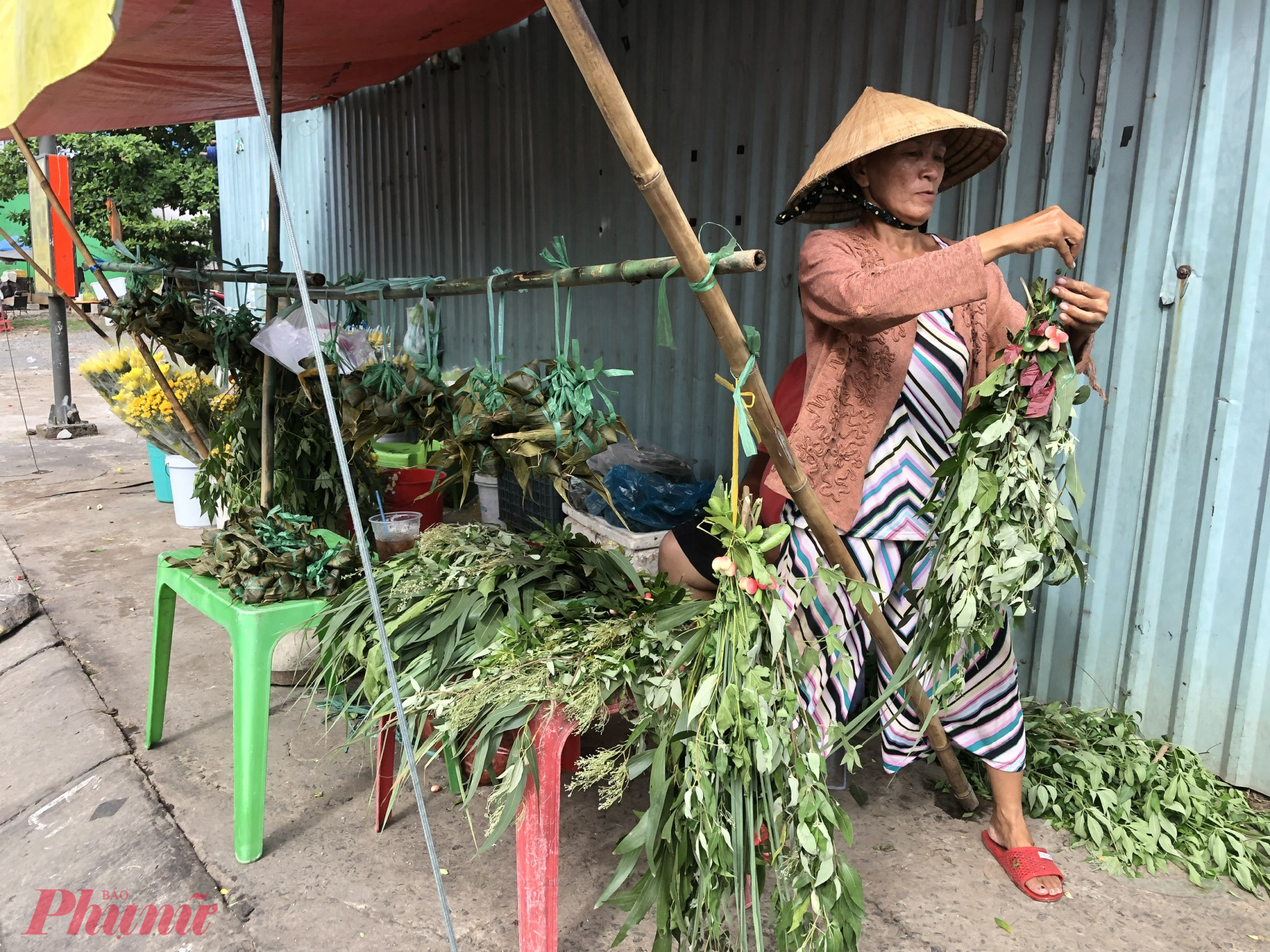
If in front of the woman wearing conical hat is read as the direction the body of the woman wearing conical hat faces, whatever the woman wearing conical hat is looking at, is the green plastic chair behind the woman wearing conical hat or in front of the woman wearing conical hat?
behind

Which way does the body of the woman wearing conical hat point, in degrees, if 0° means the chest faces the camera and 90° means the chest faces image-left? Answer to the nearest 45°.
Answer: approximately 315°

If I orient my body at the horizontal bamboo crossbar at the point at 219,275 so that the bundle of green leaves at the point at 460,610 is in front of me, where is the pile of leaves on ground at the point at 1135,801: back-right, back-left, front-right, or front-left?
front-left

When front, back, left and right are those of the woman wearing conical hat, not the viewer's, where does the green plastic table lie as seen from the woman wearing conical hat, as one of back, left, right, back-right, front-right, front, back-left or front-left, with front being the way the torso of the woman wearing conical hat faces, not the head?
back-right

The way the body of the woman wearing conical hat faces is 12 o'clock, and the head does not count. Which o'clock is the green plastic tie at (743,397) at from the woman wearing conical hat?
The green plastic tie is roughly at 2 o'clock from the woman wearing conical hat.

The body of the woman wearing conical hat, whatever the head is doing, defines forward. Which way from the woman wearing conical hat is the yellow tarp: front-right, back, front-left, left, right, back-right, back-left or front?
right
